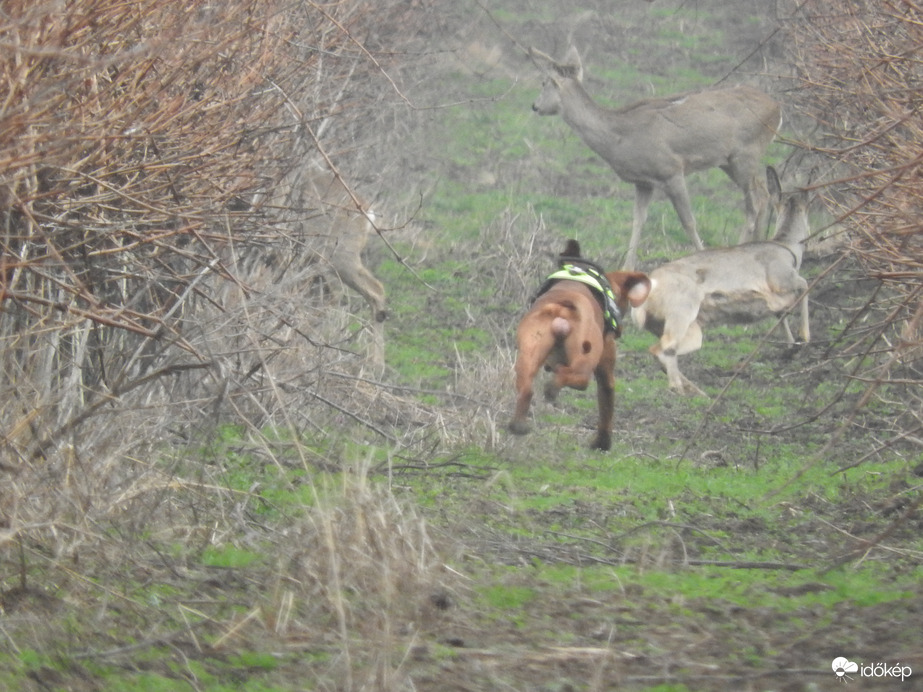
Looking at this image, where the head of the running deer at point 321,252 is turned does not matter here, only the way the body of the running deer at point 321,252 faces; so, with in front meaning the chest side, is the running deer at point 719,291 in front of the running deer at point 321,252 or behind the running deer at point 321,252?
behind

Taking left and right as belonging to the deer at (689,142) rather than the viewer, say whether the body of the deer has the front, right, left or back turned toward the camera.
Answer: left

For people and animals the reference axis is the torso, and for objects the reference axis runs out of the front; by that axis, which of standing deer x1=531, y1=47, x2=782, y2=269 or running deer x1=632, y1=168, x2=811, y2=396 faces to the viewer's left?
standing deer x1=531, y1=47, x2=782, y2=269

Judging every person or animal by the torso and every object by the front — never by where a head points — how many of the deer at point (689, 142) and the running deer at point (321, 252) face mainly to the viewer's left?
2

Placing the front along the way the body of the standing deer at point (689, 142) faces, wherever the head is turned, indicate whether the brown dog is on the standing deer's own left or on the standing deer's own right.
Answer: on the standing deer's own left

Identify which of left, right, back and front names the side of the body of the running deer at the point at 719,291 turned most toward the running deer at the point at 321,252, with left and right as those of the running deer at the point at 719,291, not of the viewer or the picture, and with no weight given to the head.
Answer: back

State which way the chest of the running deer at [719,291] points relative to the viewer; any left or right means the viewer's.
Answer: facing away from the viewer and to the right of the viewer

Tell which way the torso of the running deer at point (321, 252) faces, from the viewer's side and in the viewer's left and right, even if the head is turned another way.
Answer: facing to the left of the viewer
